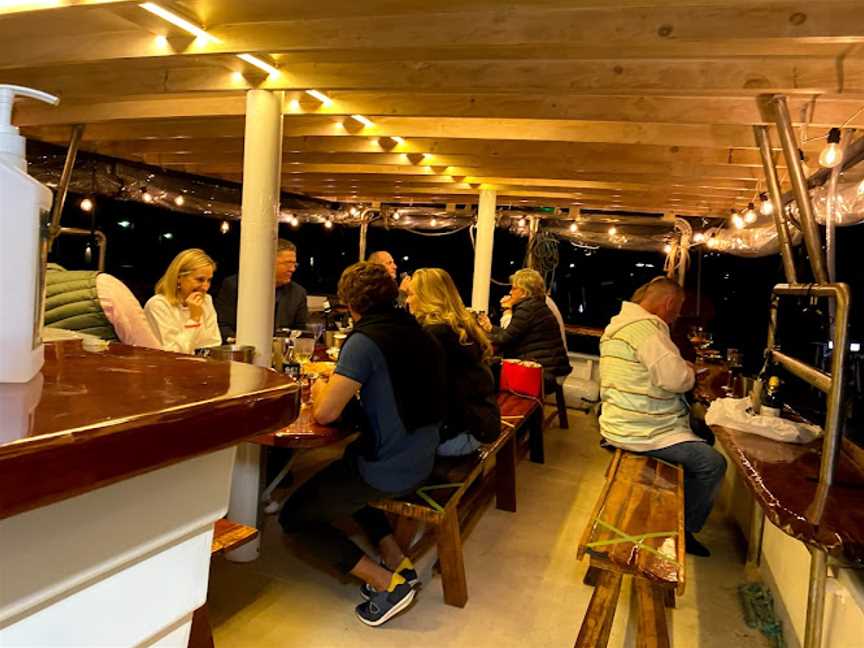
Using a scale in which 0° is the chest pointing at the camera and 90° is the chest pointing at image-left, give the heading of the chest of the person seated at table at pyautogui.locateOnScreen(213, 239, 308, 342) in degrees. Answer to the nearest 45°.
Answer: approximately 315°

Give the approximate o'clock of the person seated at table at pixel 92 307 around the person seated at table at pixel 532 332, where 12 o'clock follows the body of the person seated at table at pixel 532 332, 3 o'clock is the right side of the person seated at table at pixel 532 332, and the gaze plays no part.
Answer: the person seated at table at pixel 92 307 is roughly at 10 o'clock from the person seated at table at pixel 532 332.

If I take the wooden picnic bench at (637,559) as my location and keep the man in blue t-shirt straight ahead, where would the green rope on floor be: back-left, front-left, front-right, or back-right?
back-right

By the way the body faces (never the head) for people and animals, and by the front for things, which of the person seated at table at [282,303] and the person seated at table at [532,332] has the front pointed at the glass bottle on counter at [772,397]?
the person seated at table at [282,303]

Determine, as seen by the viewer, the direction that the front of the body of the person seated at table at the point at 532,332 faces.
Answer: to the viewer's left

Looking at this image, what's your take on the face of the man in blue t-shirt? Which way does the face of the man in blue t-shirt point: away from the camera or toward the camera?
away from the camera

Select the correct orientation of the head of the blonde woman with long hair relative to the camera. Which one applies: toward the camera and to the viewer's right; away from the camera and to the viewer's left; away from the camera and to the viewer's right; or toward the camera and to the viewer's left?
away from the camera and to the viewer's left

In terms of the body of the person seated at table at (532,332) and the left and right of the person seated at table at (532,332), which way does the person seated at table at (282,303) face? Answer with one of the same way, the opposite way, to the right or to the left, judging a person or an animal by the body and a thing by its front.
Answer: the opposite way

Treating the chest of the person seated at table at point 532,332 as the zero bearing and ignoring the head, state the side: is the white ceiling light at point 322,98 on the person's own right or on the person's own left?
on the person's own left

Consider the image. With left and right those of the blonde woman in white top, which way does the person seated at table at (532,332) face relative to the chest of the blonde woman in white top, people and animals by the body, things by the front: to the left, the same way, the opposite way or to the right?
the opposite way

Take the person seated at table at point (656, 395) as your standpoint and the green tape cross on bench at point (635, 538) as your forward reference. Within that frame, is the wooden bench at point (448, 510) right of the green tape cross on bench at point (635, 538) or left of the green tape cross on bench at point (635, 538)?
right

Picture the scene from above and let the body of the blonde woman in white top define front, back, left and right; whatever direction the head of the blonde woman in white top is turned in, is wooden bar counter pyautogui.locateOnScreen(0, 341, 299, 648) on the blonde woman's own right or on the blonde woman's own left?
on the blonde woman's own right
